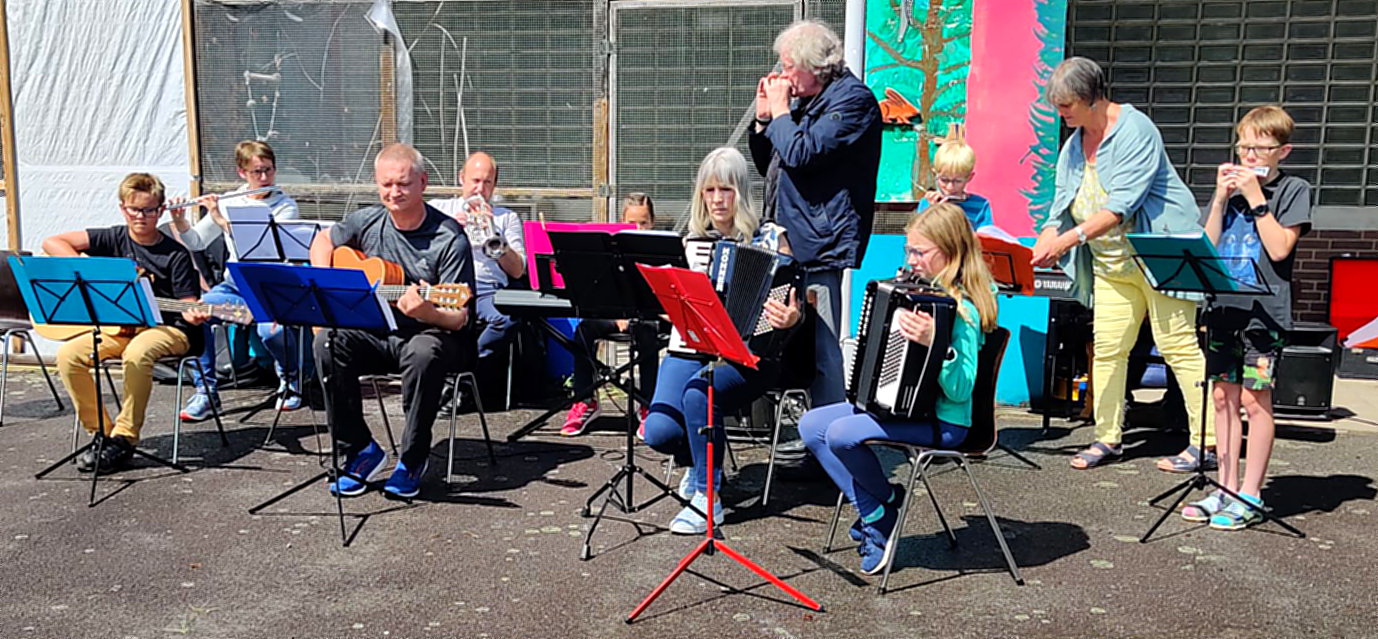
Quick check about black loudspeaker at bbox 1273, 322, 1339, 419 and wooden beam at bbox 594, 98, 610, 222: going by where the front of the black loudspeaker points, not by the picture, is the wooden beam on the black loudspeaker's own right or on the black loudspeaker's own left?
on the black loudspeaker's own right

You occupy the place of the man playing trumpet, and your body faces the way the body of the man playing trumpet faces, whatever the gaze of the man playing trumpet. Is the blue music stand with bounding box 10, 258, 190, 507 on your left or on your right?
on your right

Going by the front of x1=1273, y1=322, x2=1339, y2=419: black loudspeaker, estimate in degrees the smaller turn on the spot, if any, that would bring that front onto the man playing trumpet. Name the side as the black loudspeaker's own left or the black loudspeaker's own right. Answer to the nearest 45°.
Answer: approximately 45° to the black loudspeaker's own right

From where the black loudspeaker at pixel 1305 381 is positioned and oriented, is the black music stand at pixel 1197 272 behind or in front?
in front

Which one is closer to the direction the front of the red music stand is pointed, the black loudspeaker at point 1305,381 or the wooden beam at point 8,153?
the black loudspeaker

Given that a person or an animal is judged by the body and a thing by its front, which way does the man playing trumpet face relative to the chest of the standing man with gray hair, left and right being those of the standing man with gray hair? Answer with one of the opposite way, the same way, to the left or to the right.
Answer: to the left

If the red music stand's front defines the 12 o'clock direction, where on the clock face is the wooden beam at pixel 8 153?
The wooden beam is roughly at 9 o'clock from the red music stand.

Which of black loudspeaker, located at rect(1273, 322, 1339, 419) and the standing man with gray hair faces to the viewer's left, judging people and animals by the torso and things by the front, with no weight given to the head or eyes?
the standing man with gray hair

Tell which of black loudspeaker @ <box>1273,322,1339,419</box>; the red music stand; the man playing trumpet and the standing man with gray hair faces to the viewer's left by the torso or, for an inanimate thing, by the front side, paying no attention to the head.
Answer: the standing man with gray hair

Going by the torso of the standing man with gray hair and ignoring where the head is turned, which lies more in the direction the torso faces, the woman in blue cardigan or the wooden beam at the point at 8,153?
the wooden beam

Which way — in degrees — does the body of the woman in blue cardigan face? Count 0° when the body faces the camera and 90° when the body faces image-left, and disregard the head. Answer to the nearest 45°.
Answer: approximately 45°

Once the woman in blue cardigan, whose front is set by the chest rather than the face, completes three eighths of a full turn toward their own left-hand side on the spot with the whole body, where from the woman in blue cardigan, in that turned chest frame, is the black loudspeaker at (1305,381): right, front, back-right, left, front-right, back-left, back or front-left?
front-left

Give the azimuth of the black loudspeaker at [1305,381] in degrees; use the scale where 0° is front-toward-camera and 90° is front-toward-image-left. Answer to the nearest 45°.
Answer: approximately 0°

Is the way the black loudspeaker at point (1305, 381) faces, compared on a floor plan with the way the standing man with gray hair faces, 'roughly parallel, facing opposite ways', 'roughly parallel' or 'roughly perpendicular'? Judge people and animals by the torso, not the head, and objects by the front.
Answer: roughly perpendicular

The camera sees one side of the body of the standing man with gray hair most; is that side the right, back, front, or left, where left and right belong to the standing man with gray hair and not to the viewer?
left
